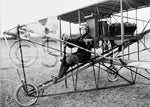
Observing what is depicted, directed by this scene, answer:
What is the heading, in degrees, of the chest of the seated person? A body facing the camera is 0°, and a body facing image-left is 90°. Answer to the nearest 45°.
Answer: approximately 90°
